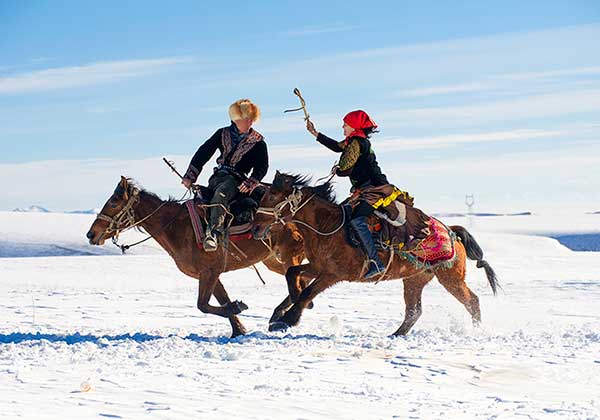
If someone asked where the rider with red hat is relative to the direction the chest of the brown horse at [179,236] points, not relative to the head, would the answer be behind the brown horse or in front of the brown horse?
behind

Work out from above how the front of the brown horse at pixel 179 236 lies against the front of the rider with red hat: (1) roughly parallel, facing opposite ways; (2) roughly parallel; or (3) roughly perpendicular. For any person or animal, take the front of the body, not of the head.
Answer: roughly parallel

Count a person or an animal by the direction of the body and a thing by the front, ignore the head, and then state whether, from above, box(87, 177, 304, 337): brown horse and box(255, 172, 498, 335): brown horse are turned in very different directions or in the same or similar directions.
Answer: same or similar directions

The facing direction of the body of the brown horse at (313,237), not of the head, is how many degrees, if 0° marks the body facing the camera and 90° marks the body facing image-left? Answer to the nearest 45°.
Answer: approximately 90°

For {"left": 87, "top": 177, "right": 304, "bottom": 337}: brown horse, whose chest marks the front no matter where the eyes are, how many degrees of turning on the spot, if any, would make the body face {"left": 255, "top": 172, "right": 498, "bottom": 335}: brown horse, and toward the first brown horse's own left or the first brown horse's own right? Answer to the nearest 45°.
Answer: approximately 135° to the first brown horse's own left

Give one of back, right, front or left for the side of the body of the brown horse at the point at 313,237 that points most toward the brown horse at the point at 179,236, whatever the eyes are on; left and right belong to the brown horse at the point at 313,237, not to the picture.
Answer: front

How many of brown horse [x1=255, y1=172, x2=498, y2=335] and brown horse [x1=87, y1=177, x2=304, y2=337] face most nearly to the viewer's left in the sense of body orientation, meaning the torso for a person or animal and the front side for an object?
2

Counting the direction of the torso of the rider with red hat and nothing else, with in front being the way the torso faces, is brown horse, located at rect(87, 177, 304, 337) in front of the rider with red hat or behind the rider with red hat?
in front

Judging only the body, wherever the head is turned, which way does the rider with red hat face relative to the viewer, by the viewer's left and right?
facing to the left of the viewer

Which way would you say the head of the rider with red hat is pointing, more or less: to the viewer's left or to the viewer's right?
to the viewer's left

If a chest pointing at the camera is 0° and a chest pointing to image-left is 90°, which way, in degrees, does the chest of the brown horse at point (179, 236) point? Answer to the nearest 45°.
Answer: approximately 90°
